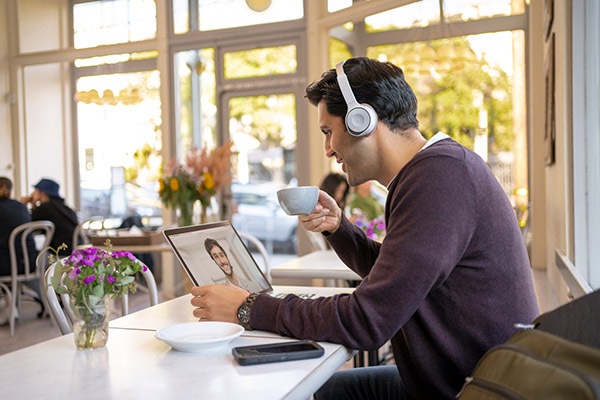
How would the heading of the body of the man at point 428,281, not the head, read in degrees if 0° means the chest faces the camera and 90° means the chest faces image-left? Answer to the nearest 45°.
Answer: approximately 90°

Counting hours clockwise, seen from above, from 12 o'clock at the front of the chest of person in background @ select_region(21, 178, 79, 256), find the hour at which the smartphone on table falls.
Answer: The smartphone on table is roughly at 9 o'clock from the person in background.

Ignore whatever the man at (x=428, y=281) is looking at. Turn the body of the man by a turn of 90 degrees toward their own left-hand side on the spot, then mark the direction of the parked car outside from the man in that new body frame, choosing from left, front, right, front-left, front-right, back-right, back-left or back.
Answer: back

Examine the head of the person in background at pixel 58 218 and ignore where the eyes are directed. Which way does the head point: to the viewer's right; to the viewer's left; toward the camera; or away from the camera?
to the viewer's left

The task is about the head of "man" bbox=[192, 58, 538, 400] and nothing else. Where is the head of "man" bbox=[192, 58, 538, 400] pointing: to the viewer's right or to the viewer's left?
to the viewer's left

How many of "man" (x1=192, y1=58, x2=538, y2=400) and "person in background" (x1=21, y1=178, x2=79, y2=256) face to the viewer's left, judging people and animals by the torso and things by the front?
2

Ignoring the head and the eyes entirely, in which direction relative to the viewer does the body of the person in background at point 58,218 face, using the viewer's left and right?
facing to the left of the viewer

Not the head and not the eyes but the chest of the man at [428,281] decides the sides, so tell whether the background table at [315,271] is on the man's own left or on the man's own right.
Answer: on the man's own right

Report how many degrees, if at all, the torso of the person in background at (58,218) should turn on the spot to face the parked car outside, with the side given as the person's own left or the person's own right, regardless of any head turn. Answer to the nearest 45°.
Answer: approximately 90° to the person's own right

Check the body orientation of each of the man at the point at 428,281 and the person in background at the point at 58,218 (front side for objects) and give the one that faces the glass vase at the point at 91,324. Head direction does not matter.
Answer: the man
